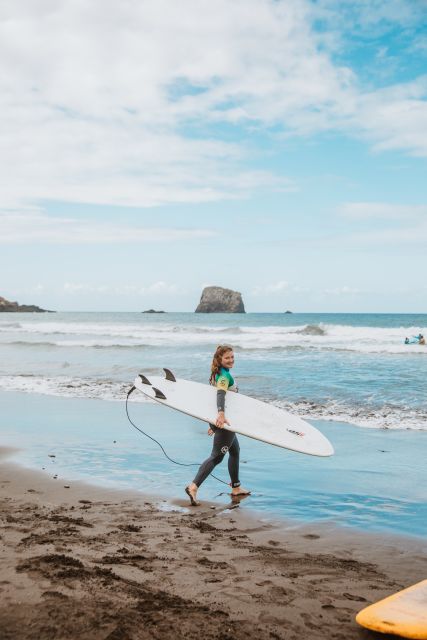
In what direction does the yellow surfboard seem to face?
to the viewer's left
